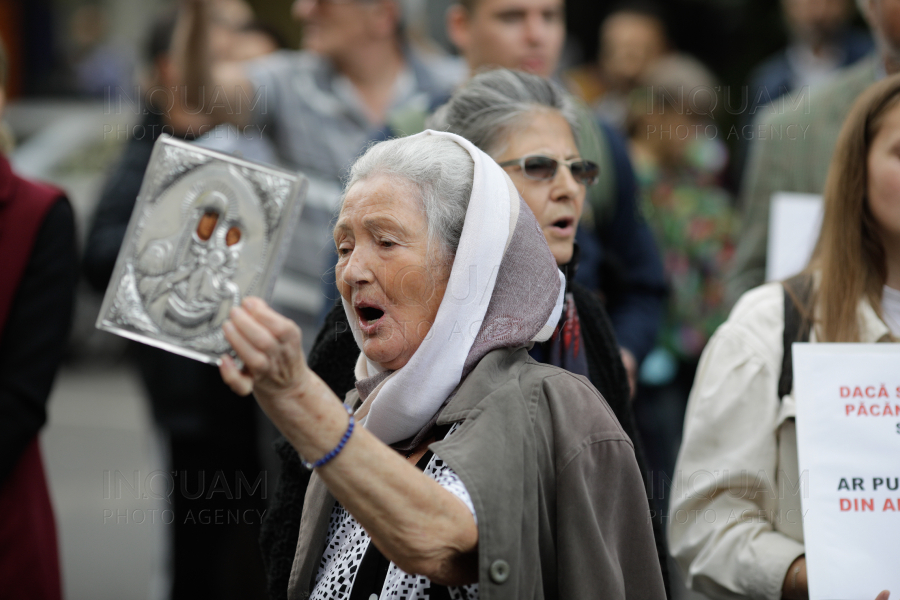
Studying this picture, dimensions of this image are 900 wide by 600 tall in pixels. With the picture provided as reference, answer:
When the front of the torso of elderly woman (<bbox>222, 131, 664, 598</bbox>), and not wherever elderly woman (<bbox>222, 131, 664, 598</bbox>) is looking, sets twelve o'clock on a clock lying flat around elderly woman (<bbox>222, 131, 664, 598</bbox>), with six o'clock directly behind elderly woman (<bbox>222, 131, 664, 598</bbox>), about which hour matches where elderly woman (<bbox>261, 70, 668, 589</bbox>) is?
elderly woman (<bbox>261, 70, 668, 589</bbox>) is roughly at 5 o'clock from elderly woman (<bbox>222, 131, 664, 598</bbox>).

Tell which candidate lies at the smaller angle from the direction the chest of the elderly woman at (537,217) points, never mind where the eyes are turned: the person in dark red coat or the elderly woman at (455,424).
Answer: the elderly woman

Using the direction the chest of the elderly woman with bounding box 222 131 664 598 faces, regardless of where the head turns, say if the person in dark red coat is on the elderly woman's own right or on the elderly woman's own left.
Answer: on the elderly woman's own right

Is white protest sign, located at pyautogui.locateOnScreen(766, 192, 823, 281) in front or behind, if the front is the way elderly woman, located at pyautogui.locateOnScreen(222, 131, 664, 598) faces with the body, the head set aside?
behind

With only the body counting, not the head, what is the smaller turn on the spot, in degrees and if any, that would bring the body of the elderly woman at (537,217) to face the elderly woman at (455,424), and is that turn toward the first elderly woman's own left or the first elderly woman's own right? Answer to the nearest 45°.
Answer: approximately 45° to the first elderly woman's own right

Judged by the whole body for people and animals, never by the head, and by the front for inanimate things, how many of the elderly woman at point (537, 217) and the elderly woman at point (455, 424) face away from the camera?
0

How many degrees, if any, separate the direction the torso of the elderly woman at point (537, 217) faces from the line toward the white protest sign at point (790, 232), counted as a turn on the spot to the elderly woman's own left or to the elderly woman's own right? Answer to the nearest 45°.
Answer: approximately 90° to the elderly woman's own left

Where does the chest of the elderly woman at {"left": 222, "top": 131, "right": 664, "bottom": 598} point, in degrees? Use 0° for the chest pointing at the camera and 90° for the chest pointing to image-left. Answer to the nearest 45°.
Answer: approximately 45°

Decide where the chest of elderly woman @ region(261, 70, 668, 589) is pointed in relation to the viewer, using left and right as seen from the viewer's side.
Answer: facing the viewer and to the right of the viewer
